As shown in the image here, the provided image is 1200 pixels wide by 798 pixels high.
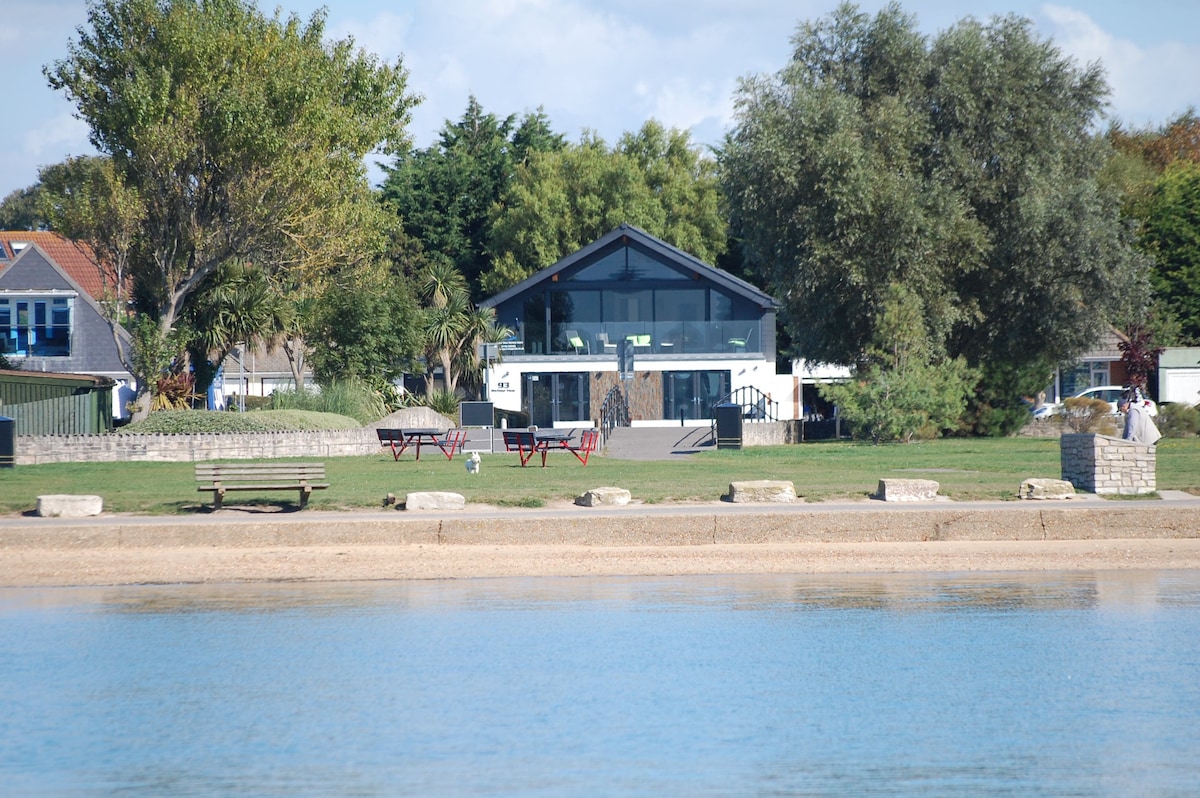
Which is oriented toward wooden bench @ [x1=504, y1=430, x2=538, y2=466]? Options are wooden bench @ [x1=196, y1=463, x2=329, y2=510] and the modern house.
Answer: the modern house

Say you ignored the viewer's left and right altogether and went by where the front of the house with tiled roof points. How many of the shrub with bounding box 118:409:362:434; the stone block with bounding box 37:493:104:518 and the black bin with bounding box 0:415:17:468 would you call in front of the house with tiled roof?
3

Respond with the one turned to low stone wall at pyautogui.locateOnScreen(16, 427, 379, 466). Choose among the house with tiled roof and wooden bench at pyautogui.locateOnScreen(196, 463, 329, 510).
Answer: the house with tiled roof

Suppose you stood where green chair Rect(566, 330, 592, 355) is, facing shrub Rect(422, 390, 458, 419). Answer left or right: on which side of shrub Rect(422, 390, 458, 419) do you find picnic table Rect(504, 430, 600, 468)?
left

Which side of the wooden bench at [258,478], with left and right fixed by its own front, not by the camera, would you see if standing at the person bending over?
left

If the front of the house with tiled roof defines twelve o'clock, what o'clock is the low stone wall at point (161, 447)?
The low stone wall is roughly at 12 o'clock from the house with tiled roof.

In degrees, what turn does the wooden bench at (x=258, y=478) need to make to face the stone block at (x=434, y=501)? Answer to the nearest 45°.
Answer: approximately 90° to its left

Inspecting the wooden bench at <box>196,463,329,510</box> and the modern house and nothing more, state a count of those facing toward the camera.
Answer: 2

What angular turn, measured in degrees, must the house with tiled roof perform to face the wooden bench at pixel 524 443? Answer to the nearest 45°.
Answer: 0° — it already faces it

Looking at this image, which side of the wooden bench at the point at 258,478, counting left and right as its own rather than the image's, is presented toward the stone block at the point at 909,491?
left

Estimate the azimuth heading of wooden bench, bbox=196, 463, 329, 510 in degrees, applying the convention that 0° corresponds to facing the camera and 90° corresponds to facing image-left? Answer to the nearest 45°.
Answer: approximately 0°

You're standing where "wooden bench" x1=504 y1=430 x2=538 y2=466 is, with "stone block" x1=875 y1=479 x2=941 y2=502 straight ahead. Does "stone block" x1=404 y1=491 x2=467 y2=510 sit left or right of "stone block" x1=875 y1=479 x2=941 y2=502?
right
